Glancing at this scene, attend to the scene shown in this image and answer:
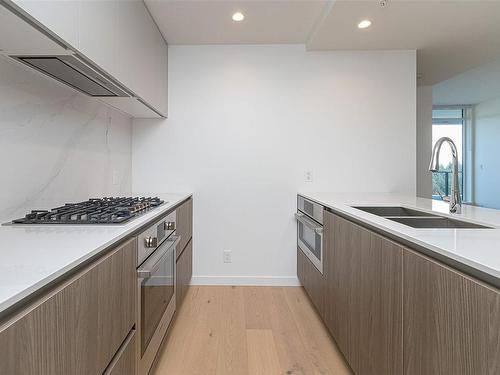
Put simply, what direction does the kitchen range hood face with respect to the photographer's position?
facing to the right of the viewer

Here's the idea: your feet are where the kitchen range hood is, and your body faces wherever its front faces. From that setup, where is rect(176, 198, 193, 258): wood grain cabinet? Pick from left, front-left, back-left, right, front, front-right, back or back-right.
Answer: front-left

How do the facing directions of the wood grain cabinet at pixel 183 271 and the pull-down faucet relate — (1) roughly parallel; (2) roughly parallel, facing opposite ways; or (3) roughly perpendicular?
roughly parallel, facing opposite ways

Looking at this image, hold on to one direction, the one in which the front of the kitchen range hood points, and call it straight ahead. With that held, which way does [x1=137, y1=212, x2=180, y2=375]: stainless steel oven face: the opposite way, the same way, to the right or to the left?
the same way

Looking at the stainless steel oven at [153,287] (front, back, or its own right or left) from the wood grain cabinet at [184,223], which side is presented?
left

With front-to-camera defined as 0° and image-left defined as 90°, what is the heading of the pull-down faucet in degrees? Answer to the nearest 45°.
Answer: approximately 45°

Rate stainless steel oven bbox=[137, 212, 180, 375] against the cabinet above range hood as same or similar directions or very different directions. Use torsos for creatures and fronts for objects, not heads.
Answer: same or similar directions

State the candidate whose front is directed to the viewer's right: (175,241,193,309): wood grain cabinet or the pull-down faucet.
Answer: the wood grain cabinet

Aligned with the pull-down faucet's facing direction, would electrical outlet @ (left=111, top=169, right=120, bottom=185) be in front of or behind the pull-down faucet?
in front

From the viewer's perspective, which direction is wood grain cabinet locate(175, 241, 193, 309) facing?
to the viewer's right

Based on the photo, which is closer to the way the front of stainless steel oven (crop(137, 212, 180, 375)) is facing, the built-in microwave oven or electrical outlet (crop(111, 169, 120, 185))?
the built-in microwave oven

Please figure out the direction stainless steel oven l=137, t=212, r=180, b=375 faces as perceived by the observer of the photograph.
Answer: facing to the right of the viewer

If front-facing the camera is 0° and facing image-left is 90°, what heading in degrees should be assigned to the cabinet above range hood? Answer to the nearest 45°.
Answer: approximately 270°

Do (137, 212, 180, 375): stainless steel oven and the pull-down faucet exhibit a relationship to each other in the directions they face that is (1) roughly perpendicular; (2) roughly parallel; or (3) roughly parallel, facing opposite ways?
roughly parallel, facing opposite ways

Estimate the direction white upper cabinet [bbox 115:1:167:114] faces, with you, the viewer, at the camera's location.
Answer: facing to the right of the viewer

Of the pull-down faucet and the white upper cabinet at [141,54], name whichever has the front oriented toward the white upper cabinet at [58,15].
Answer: the pull-down faucet
